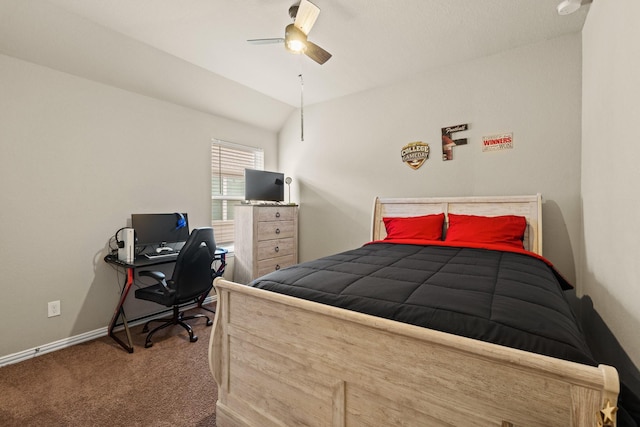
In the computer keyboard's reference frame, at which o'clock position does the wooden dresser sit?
The wooden dresser is roughly at 10 o'clock from the computer keyboard.

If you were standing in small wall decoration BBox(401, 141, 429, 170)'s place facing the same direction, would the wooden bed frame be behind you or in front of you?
in front

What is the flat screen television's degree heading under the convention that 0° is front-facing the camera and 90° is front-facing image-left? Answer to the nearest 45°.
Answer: approximately 315°

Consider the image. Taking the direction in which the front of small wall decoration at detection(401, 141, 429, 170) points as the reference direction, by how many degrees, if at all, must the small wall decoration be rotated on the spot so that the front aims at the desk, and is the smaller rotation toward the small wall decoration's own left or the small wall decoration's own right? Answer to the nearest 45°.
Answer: approximately 45° to the small wall decoration's own right

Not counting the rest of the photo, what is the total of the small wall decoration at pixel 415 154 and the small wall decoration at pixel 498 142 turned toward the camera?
2

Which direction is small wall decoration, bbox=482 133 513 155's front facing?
toward the camera

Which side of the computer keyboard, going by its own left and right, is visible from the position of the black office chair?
front

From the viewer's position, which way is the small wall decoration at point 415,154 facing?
facing the viewer

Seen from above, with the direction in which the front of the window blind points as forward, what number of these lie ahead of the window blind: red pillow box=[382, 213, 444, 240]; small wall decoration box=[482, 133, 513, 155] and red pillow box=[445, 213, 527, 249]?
3

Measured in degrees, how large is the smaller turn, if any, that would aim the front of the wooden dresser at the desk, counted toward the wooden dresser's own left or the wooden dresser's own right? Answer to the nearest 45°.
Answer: approximately 90° to the wooden dresser's own right

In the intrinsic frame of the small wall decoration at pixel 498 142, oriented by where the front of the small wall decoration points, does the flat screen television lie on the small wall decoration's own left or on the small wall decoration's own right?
on the small wall decoration's own right

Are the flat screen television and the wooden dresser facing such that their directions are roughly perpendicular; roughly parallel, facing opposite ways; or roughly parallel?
roughly parallel

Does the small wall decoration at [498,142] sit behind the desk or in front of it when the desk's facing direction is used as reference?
in front

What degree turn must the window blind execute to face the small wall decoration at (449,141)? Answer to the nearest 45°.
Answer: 0° — it already faces it

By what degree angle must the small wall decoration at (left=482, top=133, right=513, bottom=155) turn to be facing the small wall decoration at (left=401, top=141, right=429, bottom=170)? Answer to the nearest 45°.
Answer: approximately 90° to its right

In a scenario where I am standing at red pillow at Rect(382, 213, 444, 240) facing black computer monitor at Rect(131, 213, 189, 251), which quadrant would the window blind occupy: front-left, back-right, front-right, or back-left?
front-right
